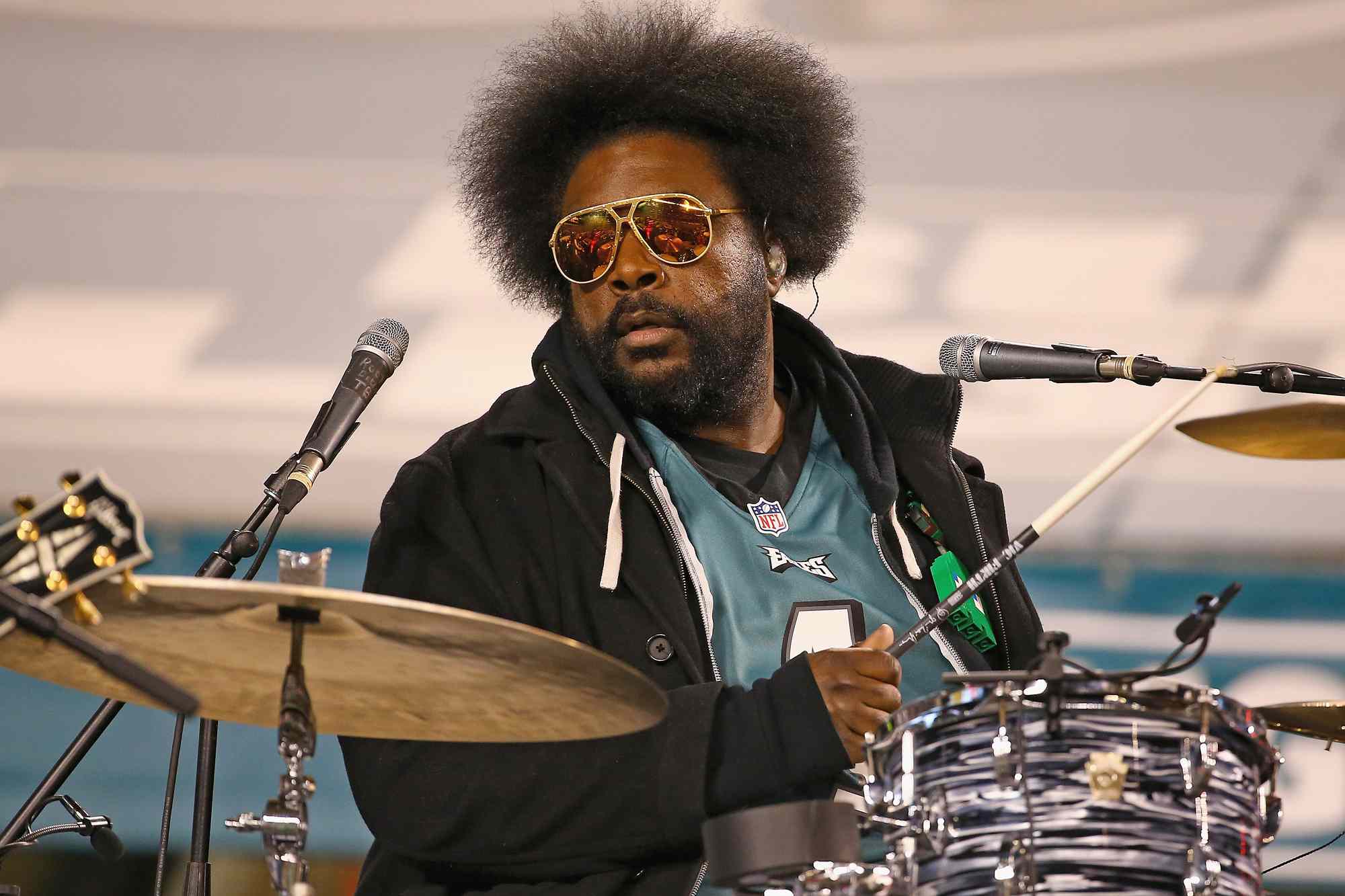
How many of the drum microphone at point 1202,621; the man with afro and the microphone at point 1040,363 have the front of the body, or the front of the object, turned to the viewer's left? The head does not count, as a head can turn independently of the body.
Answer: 2

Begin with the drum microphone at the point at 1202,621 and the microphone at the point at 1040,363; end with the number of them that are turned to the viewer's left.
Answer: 2

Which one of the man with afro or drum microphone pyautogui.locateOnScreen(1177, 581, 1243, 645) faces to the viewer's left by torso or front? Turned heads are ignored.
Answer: the drum microphone

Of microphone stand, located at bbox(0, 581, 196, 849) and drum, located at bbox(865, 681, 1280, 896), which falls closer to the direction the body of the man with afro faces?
the drum

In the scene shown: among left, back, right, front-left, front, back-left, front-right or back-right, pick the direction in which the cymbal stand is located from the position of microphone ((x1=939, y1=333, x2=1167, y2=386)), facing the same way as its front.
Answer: front-left

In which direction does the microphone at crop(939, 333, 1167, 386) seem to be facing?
to the viewer's left

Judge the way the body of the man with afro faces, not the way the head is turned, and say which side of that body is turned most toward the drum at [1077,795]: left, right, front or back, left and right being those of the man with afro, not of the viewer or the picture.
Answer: front

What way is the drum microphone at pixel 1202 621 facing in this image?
to the viewer's left

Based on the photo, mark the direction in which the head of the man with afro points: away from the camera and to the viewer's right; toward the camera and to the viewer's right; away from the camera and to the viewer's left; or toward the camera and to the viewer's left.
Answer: toward the camera and to the viewer's left

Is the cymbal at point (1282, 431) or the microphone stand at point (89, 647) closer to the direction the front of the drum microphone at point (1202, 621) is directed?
the microphone stand

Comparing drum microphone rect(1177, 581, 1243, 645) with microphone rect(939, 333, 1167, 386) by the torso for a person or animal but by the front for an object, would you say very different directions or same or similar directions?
same or similar directions

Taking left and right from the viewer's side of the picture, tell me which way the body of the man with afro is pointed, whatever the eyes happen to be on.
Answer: facing the viewer and to the right of the viewer
